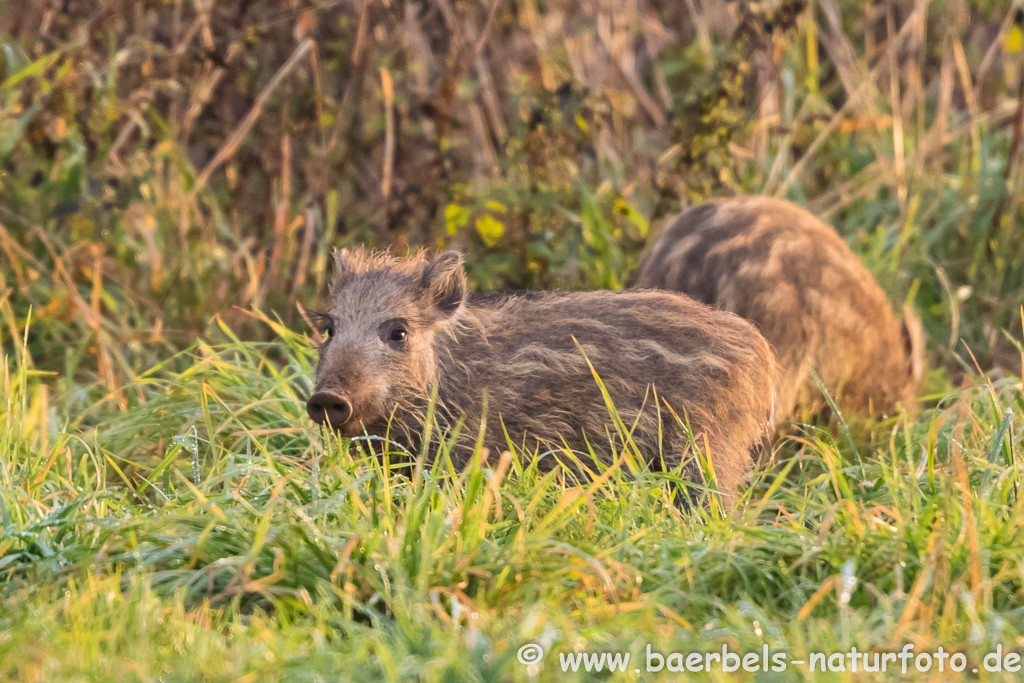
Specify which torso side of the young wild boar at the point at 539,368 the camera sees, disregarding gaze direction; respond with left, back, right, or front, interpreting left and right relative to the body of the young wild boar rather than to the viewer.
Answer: left

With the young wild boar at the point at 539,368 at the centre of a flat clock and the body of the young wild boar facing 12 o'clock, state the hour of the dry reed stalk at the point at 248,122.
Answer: The dry reed stalk is roughly at 2 o'clock from the young wild boar.

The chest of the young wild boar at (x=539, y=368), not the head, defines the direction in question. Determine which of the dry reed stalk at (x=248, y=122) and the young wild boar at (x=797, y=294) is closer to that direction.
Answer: the dry reed stalk

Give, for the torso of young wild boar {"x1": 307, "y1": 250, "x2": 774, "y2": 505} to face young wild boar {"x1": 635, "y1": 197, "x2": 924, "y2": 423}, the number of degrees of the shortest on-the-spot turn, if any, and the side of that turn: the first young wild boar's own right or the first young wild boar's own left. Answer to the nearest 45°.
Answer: approximately 135° to the first young wild boar's own right
